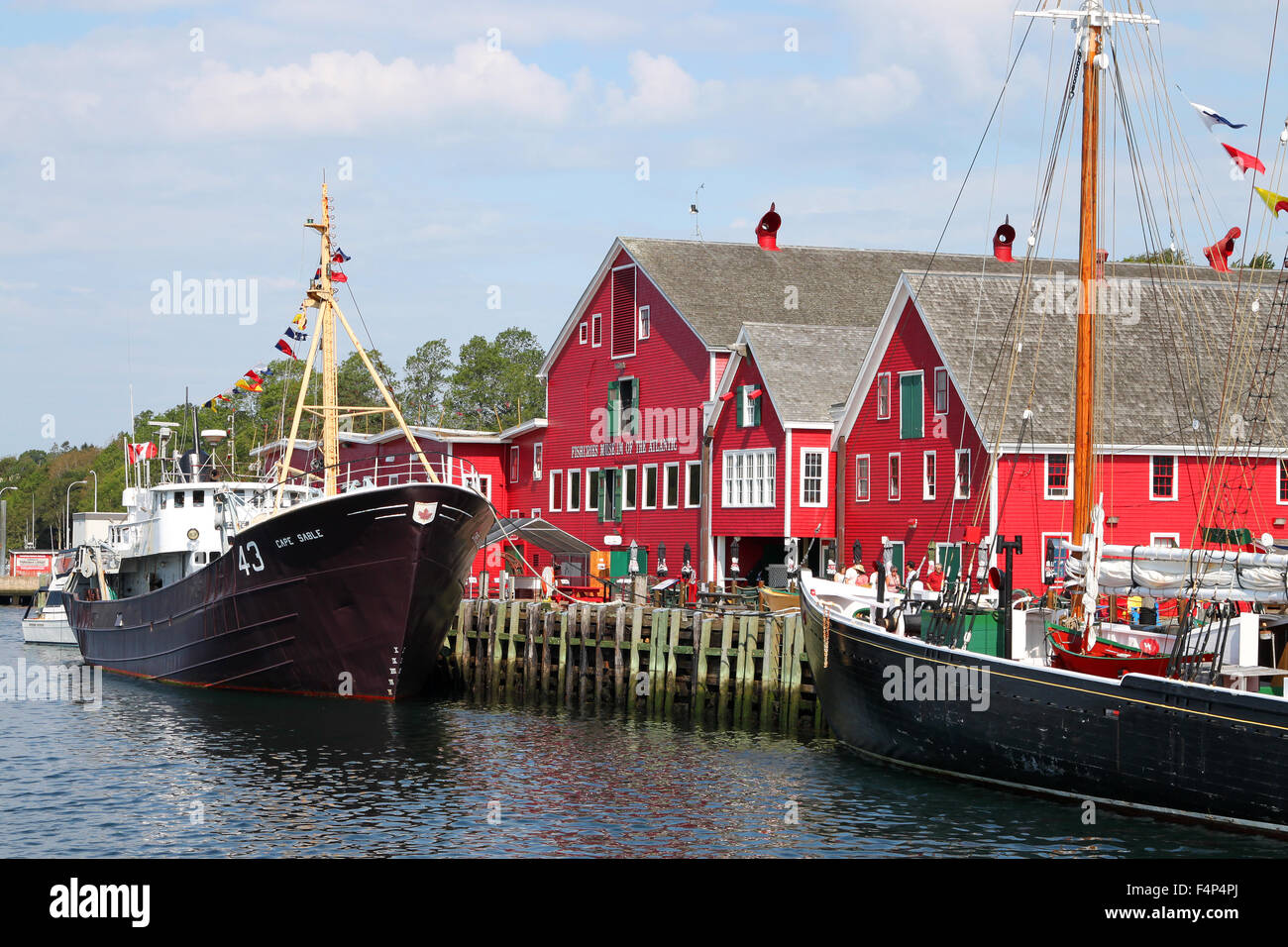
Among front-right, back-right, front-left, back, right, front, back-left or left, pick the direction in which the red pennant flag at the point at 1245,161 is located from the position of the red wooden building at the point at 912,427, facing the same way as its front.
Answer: front-left

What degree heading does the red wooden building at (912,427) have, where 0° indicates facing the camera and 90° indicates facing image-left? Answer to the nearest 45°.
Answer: approximately 45°

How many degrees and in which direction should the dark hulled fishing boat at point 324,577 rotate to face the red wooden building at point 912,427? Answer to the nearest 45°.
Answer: approximately 45° to its left

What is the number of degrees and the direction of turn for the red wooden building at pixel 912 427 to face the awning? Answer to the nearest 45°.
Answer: approximately 90° to its right

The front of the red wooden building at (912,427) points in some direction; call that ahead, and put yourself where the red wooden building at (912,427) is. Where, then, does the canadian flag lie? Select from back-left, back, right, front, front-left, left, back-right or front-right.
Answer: front-right

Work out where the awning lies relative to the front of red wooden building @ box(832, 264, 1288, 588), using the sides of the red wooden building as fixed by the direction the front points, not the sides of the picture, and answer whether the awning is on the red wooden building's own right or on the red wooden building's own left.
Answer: on the red wooden building's own right

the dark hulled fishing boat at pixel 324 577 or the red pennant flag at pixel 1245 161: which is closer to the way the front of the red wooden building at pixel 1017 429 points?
the dark hulled fishing boat

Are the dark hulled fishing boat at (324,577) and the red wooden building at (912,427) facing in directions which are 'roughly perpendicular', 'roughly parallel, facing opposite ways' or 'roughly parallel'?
roughly perpendicular

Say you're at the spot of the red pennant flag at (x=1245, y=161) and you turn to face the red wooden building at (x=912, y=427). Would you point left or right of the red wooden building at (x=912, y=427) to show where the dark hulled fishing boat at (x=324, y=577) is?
left

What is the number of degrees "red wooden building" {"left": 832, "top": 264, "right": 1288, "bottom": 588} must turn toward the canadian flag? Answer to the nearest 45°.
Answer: approximately 45° to its right
